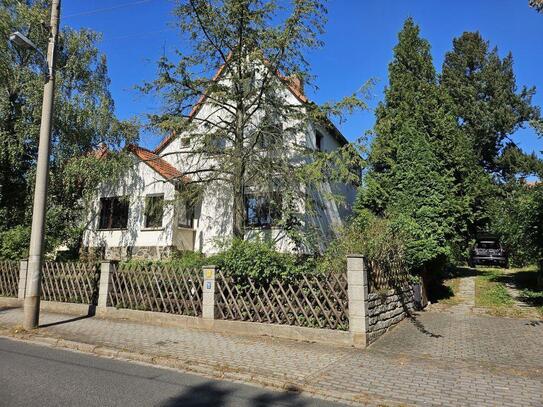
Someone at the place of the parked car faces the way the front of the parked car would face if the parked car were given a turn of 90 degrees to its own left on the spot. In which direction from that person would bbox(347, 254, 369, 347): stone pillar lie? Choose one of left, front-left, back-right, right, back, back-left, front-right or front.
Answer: right

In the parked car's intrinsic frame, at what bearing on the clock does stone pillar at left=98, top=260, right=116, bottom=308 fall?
The stone pillar is roughly at 1 o'clock from the parked car.

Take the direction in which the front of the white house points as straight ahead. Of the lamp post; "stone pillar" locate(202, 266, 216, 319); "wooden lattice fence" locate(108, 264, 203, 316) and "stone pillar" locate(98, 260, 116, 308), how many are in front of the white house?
4

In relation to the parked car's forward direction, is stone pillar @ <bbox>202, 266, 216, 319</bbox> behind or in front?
in front

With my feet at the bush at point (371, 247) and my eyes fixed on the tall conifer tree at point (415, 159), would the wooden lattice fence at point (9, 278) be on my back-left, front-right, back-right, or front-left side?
back-left

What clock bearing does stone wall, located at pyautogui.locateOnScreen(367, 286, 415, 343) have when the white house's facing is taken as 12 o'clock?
The stone wall is roughly at 11 o'clock from the white house.

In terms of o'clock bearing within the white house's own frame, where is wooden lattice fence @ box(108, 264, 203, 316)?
The wooden lattice fence is roughly at 12 o'clock from the white house.

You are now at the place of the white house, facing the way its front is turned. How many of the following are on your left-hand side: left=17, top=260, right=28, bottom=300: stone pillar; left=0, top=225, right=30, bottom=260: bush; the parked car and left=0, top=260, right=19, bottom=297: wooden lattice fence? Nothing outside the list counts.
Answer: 1

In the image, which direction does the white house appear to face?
toward the camera

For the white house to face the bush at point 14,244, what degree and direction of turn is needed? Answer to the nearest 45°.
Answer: approximately 45° to its right

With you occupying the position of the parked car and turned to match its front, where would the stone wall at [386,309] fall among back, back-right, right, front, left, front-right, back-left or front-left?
front
